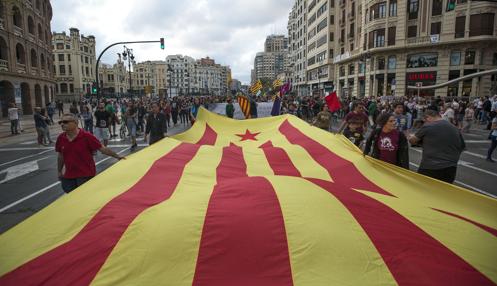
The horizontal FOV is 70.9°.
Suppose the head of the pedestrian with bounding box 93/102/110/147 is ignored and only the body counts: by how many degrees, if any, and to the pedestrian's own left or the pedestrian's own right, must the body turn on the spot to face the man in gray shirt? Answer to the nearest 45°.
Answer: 0° — they already face them

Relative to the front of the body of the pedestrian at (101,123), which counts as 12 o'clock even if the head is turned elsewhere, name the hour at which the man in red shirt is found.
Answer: The man in red shirt is roughly at 12 o'clock from the pedestrian.

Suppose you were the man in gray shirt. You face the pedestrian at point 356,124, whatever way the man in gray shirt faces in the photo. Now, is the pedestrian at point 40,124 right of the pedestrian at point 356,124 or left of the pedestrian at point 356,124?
left

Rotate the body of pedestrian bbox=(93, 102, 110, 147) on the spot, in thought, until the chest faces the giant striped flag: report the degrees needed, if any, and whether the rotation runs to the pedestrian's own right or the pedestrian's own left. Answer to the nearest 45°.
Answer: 0° — they already face it

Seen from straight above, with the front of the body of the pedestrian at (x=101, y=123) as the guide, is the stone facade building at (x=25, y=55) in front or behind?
behind

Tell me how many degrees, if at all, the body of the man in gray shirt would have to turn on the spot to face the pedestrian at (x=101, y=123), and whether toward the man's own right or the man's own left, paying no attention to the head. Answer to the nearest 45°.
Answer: approximately 45° to the man's own left

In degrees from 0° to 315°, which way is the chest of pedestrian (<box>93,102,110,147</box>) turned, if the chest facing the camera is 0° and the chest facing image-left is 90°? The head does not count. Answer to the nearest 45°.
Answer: approximately 0°

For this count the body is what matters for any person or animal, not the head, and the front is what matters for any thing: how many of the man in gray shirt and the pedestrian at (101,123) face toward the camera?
1

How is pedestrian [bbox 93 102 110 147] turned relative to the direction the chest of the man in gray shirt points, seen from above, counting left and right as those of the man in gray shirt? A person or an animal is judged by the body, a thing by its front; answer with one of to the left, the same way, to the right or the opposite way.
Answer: the opposite way

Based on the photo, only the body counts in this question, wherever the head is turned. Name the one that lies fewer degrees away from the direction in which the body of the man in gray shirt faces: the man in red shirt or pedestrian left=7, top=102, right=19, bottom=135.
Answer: the pedestrian

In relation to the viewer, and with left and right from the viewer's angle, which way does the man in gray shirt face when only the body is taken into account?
facing away from the viewer and to the left of the viewer

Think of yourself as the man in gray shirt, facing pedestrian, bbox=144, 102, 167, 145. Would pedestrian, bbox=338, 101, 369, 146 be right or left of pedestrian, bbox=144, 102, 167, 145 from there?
right
